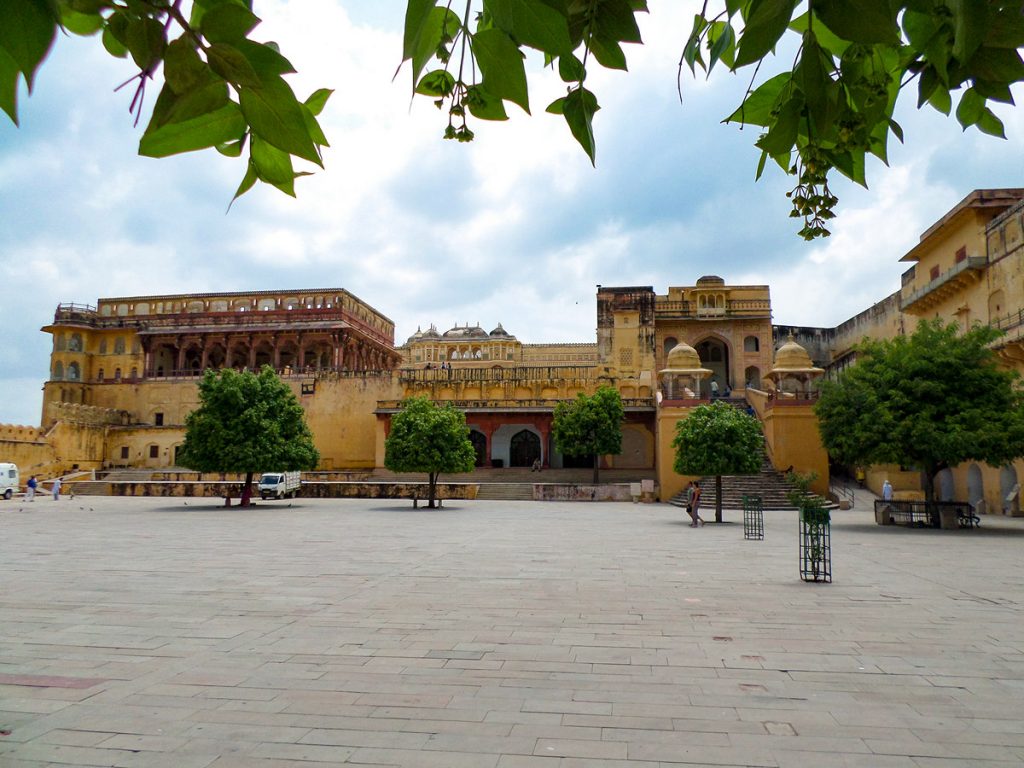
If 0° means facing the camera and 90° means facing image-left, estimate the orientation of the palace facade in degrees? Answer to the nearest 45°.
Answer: approximately 0°

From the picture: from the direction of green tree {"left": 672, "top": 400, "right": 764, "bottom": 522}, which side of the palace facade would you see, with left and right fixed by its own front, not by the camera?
front

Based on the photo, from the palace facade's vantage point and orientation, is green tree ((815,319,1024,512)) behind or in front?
in front

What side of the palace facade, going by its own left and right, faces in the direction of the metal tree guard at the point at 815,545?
front

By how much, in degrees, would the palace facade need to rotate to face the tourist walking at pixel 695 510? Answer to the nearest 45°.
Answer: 0° — it already faces them

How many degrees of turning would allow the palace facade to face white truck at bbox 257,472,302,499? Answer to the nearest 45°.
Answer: approximately 45° to its right

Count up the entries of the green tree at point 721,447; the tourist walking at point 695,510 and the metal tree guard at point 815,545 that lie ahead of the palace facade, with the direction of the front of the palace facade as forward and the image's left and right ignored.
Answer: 3
